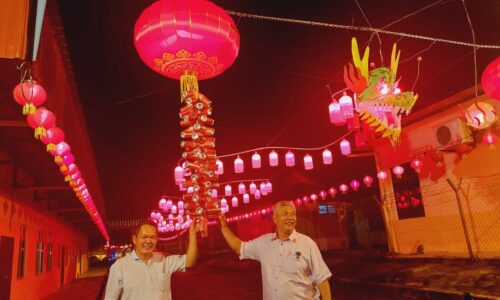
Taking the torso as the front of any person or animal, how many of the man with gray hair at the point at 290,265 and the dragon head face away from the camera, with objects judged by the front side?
0

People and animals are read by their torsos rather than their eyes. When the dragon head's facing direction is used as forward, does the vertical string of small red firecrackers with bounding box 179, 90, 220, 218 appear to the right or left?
on its right

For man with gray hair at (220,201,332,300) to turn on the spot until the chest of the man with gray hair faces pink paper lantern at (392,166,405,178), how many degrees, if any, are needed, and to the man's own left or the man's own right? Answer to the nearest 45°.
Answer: approximately 135° to the man's own left

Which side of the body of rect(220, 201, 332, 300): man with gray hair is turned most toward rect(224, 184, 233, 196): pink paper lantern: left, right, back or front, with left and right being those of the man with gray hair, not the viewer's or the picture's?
back

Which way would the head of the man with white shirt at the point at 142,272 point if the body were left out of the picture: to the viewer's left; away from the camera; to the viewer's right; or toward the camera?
toward the camera

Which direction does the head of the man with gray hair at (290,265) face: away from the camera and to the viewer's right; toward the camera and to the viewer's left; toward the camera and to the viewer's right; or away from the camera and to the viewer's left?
toward the camera and to the viewer's right

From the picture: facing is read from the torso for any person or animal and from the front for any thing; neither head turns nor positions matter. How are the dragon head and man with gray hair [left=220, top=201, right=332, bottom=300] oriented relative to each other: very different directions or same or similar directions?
same or similar directions

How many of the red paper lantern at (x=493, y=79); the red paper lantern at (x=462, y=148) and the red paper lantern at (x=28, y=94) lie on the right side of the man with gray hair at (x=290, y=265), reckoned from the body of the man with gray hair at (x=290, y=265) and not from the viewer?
1

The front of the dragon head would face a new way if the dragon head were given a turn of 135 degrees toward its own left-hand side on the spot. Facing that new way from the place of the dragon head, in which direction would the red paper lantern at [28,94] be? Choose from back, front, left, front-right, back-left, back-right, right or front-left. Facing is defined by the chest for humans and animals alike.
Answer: back-left

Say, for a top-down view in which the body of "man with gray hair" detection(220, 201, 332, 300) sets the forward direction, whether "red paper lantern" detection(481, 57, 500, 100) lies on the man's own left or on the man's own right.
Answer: on the man's own left

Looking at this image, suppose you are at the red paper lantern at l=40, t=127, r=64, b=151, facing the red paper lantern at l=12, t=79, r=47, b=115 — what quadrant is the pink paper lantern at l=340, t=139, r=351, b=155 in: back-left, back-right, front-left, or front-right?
back-left

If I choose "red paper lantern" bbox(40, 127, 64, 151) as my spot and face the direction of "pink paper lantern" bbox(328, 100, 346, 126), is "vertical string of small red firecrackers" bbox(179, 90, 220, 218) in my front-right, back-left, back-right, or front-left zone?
front-right

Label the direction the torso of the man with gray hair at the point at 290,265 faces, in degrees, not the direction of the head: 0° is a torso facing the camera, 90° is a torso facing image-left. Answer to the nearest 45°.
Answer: approximately 0°
